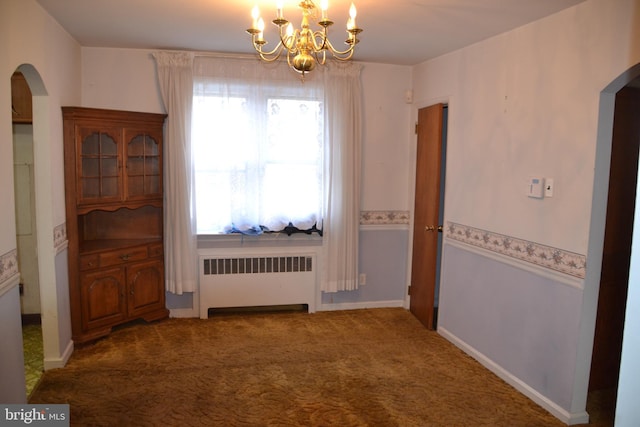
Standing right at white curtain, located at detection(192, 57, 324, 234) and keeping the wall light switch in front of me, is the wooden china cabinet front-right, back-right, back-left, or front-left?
back-right

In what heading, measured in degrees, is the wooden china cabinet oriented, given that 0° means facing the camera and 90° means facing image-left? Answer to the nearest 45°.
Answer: approximately 315°

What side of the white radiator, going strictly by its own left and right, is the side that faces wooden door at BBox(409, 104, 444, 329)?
left

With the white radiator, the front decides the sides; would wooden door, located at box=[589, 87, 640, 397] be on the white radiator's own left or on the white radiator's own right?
on the white radiator's own left

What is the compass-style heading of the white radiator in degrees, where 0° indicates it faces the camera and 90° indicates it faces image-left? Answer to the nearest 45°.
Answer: approximately 0°

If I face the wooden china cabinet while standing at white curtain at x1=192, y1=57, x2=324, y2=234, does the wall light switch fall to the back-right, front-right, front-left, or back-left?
back-left
